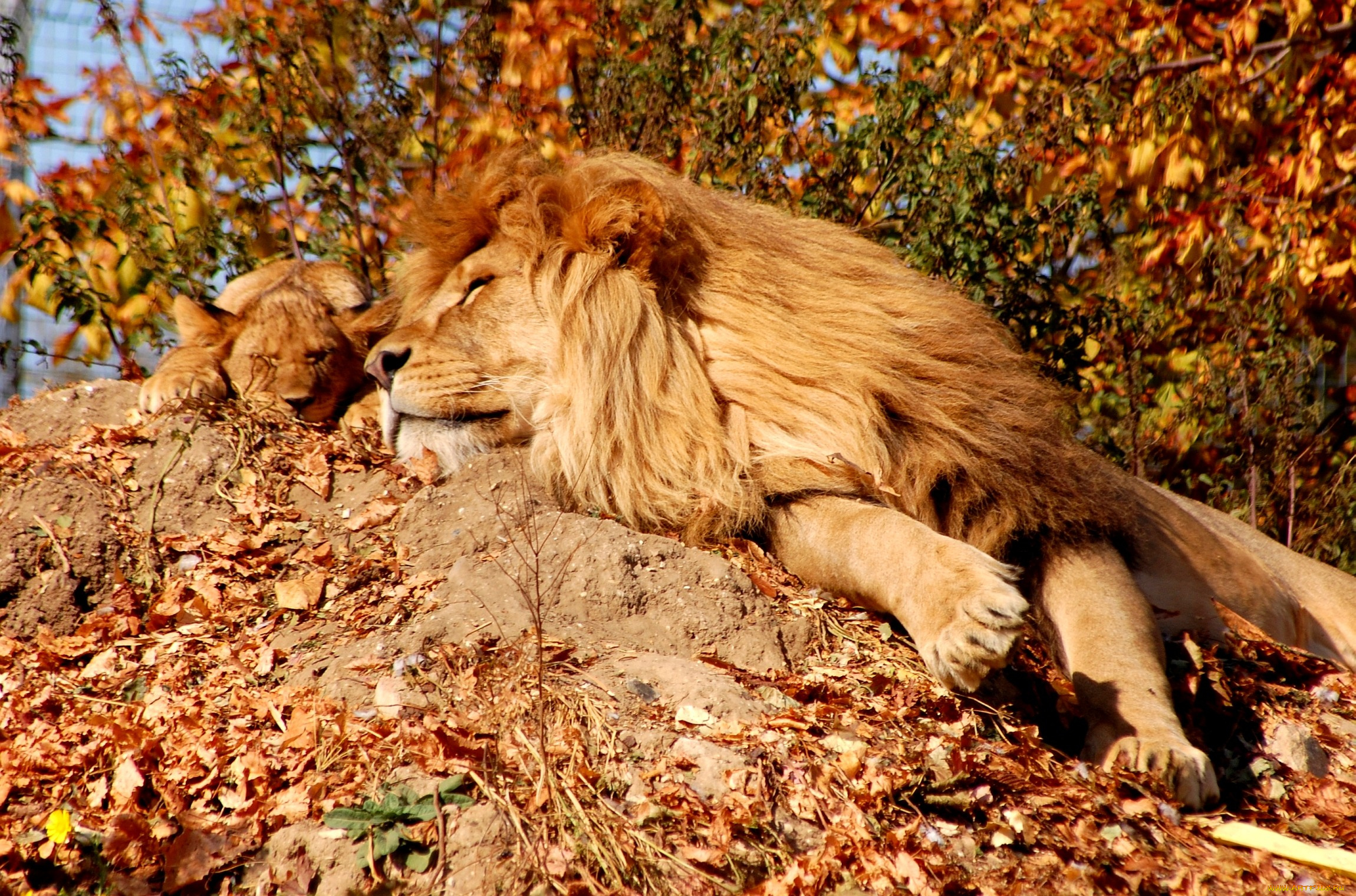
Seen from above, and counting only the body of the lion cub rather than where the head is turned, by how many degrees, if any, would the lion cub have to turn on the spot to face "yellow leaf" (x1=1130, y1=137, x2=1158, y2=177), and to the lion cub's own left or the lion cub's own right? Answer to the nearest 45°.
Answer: approximately 90° to the lion cub's own left

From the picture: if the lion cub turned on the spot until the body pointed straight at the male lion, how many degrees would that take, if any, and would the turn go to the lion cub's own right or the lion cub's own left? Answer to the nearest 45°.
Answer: approximately 45° to the lion cub's own left

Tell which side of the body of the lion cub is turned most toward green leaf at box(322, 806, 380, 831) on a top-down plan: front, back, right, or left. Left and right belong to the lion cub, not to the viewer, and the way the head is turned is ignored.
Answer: front

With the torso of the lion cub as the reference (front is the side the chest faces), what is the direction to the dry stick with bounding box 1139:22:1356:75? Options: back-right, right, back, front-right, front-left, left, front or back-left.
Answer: left

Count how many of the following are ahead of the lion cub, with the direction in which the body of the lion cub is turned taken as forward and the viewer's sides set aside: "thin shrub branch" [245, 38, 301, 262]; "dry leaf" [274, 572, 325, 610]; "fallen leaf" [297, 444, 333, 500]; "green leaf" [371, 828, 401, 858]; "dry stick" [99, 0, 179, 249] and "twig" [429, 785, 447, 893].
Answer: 4

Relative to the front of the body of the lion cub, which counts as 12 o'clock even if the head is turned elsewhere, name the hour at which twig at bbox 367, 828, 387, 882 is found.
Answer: The twig is roughly at 12 o'clock from the lion cub.

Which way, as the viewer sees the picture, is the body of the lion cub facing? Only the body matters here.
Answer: toward the camera

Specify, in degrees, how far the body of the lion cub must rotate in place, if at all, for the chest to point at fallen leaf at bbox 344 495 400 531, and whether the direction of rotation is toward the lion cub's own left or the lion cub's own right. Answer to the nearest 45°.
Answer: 0° — it already faces it

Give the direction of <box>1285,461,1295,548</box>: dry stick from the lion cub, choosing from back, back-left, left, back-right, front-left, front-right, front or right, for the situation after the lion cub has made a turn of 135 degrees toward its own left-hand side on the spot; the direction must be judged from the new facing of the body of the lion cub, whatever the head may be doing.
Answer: front-right

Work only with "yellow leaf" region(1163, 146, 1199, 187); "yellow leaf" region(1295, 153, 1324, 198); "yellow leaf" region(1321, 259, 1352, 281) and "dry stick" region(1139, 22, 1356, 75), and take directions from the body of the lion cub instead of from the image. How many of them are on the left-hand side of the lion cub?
4

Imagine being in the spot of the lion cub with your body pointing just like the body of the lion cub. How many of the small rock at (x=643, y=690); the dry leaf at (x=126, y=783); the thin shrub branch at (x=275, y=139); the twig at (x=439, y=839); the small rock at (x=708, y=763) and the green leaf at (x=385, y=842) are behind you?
1

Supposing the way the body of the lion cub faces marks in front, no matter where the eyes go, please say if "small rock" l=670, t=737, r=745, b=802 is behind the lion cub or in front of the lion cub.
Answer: in front

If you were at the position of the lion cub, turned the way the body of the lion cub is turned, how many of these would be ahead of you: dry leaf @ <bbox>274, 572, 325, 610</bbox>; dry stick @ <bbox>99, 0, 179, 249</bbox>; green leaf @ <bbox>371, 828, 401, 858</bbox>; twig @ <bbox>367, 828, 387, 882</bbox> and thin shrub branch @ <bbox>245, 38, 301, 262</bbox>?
3

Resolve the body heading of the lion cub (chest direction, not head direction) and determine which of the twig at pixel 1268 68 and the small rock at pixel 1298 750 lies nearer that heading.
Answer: the small rock

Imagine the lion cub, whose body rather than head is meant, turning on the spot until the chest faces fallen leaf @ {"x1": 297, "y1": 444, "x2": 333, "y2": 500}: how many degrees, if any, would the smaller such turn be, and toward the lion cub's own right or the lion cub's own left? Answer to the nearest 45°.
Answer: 0° — it already faces it
